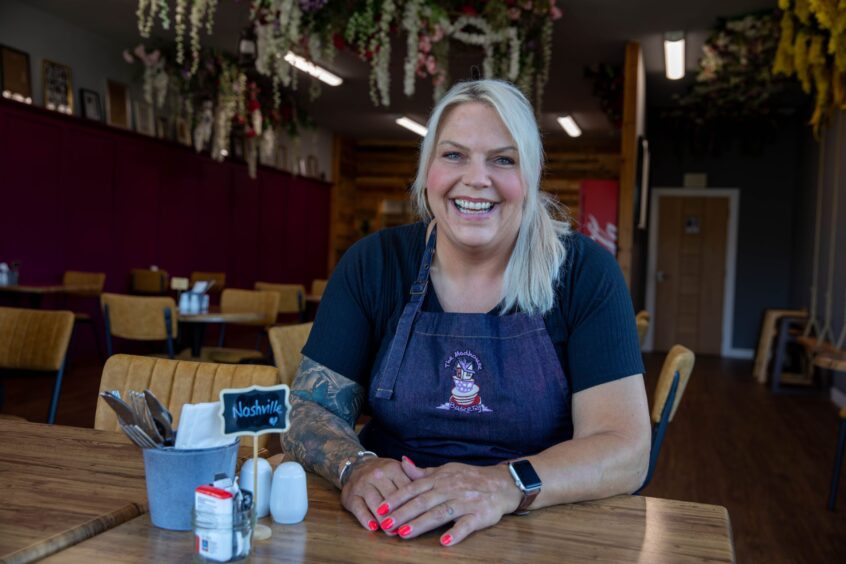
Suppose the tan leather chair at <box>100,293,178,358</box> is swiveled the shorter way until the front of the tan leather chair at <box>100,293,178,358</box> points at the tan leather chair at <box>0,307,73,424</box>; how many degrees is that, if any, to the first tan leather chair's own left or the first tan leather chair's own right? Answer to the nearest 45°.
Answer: approximately 180°

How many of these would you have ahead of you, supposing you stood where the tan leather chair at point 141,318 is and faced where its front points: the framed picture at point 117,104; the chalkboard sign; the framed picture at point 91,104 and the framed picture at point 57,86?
3

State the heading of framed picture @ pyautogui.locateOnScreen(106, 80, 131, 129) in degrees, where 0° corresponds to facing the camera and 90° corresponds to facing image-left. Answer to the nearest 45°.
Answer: approximately 315°

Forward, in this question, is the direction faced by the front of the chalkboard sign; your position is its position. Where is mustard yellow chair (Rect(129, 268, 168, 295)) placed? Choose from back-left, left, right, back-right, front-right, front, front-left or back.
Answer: back

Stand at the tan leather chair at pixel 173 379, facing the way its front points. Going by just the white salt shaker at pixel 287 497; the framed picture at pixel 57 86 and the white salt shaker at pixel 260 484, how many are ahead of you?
2

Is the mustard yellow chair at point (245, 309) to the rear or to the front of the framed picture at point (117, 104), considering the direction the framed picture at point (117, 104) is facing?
to the front

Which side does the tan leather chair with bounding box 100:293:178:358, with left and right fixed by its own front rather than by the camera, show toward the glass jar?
back

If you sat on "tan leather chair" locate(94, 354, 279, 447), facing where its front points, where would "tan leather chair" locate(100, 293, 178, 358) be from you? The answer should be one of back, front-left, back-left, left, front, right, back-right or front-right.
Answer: back

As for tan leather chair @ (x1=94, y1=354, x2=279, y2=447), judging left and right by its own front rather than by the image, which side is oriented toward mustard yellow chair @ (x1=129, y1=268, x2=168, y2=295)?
back

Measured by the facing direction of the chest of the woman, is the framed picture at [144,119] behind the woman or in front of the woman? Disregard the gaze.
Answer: behind
